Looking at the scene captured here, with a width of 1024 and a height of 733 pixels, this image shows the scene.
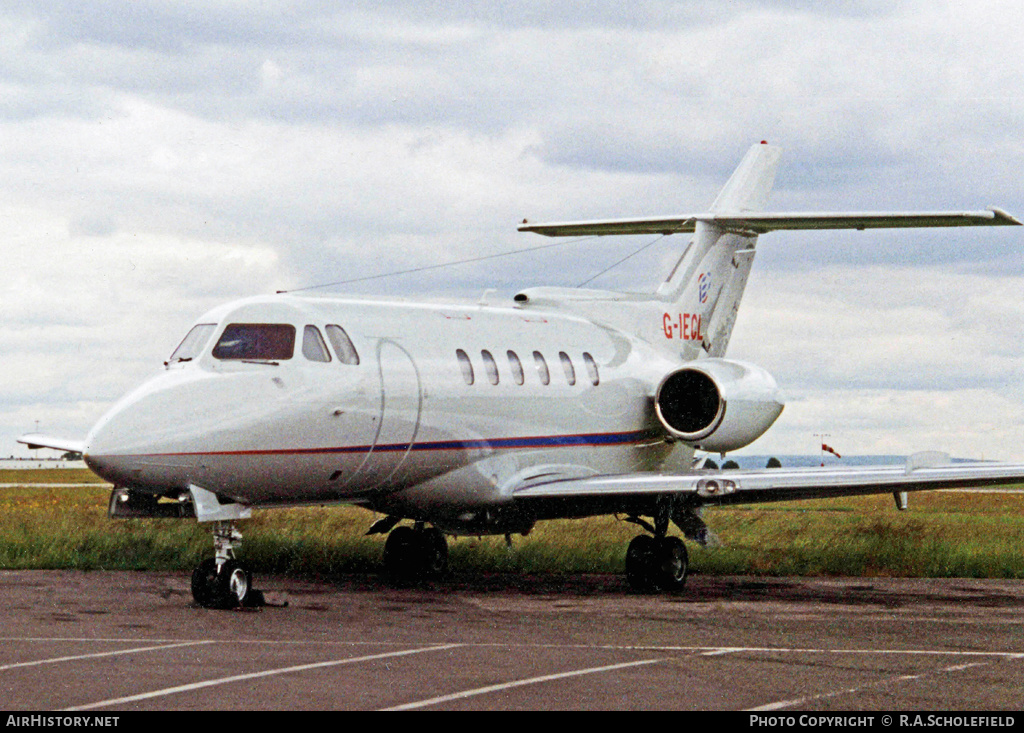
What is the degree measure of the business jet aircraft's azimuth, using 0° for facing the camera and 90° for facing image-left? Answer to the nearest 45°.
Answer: approximately 45°
